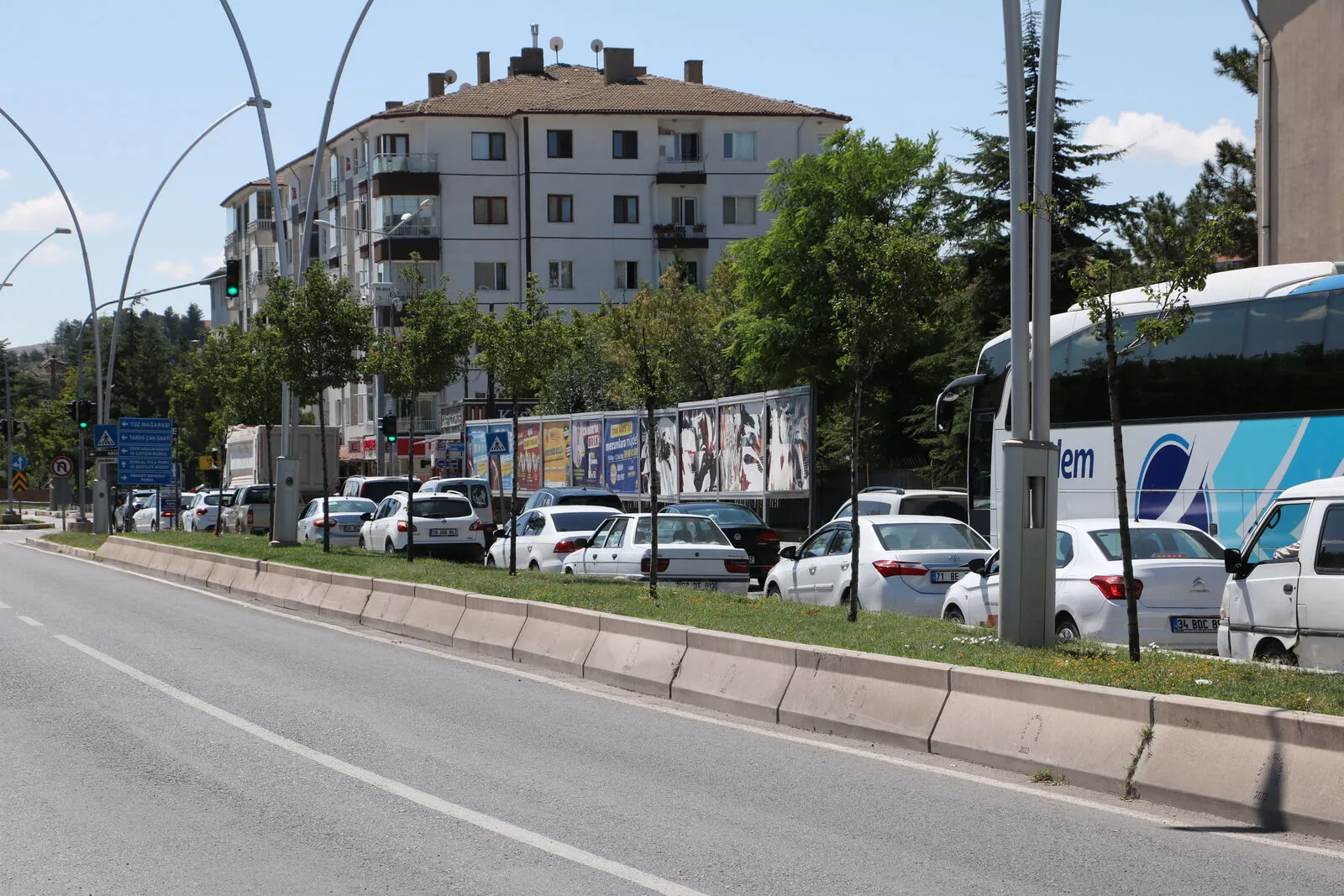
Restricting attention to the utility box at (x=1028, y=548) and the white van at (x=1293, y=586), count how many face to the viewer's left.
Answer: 1

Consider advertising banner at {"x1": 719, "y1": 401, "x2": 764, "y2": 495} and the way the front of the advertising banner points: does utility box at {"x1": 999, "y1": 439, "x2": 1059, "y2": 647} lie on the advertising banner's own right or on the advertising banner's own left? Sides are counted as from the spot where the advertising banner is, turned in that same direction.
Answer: on the advertising banner's own left

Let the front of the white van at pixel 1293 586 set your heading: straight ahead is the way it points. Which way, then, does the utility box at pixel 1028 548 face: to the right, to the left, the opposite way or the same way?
to the left

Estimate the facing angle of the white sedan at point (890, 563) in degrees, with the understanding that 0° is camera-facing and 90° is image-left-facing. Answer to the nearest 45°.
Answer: approximately 135°

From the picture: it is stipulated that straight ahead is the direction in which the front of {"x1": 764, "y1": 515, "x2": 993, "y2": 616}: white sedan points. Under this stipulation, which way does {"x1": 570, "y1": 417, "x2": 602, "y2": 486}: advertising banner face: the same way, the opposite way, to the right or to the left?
to the left

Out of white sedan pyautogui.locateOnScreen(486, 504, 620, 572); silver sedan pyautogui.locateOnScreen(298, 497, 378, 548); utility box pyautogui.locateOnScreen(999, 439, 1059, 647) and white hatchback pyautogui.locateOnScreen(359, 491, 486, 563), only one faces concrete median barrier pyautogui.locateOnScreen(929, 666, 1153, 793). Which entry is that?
the utility box

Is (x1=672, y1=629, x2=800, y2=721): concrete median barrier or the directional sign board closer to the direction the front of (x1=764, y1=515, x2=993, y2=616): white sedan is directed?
the directional sign board

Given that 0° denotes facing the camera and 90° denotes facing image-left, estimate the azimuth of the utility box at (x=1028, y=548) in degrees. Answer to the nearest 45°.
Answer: approximately 0°

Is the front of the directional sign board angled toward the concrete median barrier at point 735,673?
yes

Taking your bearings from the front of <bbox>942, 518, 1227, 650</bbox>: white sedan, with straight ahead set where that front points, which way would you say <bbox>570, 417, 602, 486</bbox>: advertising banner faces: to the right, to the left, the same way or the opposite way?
to the left

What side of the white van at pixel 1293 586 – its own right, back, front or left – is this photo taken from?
left

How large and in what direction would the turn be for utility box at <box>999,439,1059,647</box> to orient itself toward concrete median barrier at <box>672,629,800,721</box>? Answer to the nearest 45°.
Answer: approximately 90° to its right

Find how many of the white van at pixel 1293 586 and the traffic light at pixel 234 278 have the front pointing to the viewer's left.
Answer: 1

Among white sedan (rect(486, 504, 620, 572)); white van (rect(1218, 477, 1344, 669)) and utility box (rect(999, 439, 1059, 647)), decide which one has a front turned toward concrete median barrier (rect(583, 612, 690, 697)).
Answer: the white van
